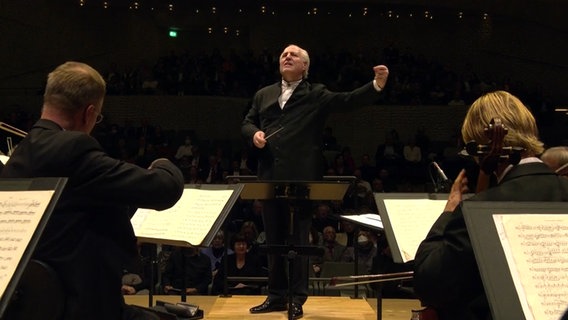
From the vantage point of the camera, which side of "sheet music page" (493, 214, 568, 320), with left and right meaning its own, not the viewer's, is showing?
front

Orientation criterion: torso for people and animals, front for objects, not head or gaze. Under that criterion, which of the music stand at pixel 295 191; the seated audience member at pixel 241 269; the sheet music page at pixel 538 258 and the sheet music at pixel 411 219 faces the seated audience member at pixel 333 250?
the music stand

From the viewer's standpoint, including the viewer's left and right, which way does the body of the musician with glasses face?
facing away from the viewer and to the right of the viewer

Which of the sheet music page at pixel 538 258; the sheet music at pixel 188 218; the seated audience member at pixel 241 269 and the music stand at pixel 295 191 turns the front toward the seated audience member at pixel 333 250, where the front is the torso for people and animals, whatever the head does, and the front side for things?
the music stand

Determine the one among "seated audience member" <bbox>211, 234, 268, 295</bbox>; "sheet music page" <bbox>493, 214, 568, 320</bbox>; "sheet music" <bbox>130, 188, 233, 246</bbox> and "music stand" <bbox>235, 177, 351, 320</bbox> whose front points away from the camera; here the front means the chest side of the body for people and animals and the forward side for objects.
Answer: the music stand

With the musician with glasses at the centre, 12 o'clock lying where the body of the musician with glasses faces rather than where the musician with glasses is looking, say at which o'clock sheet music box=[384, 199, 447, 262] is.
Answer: The sheet music is roughly at 1 o'clock from the musician with glasses.

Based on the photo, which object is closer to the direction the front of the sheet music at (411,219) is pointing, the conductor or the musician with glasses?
the musician with glasses

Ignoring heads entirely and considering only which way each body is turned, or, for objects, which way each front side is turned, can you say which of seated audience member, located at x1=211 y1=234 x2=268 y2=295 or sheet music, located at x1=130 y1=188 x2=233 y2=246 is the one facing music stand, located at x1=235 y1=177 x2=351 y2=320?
the seated audience member

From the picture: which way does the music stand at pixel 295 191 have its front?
away from the camera

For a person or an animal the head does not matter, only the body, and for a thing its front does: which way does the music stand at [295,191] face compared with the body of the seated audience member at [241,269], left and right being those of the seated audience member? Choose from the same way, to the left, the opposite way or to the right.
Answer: the opposite way

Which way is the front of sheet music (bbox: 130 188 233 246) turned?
toward the camera

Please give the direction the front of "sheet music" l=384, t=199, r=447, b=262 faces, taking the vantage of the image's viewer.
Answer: facing the viewer

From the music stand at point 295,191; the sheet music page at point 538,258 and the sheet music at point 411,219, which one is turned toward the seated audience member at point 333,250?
the music stand

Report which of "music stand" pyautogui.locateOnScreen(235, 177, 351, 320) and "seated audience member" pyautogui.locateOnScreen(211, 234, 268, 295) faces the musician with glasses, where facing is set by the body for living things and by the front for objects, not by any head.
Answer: the seated audience member

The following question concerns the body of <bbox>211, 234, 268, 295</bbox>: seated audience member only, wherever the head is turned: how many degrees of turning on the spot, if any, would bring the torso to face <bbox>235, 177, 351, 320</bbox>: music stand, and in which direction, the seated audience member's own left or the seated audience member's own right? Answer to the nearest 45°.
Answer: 0° — they already face it
